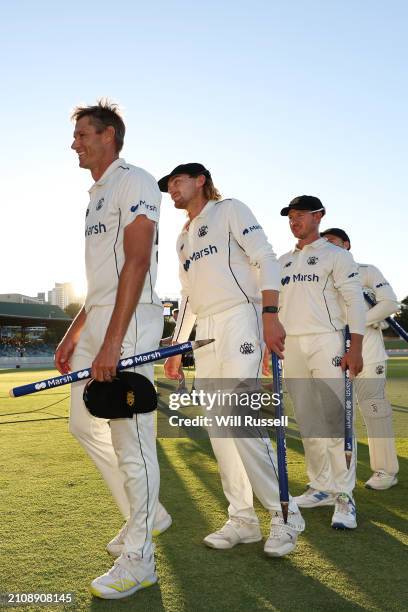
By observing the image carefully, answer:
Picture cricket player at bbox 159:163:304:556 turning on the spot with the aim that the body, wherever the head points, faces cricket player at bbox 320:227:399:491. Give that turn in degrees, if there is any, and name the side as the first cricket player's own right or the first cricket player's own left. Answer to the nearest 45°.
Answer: approximately 180°

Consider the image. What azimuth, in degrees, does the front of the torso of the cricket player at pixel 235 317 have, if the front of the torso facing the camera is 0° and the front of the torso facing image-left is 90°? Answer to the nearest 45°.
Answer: approximately 45°

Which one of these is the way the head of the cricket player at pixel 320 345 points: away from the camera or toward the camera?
toward the camera

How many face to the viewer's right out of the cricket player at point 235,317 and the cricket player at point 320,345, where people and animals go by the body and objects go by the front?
0

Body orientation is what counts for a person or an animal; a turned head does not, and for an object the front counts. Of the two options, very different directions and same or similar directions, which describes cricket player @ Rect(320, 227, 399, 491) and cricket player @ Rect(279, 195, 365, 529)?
same or similar directions

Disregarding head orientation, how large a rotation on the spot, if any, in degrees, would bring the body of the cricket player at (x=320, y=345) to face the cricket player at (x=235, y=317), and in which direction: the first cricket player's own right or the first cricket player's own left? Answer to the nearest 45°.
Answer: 0° — they already face them

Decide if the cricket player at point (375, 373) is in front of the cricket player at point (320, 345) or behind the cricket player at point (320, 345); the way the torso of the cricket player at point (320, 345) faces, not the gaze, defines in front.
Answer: behind

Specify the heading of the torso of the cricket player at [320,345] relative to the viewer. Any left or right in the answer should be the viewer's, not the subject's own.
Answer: facing the viewer and to the left of the viewer

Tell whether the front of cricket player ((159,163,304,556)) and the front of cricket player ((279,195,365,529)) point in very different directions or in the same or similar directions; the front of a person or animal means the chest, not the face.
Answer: same or similar directions

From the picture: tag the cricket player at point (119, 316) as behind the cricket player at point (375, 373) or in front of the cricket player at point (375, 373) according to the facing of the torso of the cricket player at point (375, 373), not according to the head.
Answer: in front

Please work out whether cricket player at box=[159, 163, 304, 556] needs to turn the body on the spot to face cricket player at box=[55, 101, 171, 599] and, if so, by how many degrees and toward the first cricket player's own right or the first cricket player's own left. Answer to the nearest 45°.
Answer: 0° — they already face them

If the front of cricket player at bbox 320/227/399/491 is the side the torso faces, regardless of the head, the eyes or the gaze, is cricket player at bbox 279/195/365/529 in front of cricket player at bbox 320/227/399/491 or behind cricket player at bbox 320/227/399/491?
in front

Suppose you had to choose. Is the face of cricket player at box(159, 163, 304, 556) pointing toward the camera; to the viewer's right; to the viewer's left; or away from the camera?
to the viewer's left

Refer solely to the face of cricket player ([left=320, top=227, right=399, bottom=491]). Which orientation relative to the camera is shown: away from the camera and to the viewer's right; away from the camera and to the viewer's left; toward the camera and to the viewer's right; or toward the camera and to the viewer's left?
toward the camera and to the viewer's left

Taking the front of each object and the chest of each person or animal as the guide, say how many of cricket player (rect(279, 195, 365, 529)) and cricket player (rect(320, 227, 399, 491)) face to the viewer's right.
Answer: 0

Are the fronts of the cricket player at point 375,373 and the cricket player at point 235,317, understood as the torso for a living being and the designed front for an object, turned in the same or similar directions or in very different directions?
same or similar directions

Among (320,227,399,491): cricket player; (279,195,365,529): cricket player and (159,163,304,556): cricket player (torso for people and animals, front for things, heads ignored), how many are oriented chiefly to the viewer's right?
0
